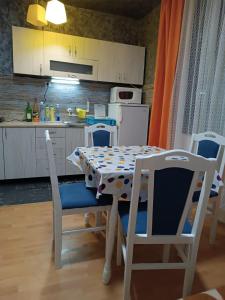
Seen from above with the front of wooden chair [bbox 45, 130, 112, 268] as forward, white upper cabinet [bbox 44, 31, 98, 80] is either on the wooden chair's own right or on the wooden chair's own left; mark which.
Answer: on the wooden chair's own left

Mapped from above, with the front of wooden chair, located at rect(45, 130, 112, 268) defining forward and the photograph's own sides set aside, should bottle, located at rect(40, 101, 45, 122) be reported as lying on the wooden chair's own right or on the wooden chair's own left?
on the wooden chair's own left

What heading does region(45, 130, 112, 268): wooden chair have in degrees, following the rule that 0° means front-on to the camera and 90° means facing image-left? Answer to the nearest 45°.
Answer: approximately 270°

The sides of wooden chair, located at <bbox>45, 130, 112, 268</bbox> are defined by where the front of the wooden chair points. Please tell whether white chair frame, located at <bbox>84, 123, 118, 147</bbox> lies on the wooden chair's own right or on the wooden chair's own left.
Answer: on the wooden chair's own left

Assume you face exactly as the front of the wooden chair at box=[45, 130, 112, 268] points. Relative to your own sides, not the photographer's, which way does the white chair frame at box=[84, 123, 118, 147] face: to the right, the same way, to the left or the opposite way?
to the right

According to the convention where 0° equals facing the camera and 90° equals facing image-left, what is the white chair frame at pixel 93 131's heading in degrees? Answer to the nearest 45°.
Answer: approximately 0°

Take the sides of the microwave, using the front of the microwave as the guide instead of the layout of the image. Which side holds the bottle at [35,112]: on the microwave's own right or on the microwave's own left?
on the microwave's own right

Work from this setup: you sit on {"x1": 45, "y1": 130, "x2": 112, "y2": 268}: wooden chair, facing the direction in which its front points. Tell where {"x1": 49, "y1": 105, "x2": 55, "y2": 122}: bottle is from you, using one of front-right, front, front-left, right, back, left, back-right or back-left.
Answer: left

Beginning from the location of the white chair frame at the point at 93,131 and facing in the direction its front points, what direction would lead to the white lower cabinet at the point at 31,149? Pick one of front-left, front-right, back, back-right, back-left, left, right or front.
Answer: back-right

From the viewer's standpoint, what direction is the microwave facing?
toward the camera

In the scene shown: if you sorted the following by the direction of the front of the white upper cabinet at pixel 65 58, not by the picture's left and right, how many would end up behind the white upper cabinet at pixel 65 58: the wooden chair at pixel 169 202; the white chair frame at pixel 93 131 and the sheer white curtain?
0

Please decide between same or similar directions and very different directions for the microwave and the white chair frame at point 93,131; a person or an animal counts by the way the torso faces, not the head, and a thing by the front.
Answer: same or similar directions

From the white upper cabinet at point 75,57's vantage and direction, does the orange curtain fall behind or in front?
in front

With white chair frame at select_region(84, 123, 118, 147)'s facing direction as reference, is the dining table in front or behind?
in front

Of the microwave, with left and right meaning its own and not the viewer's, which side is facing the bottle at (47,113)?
right
